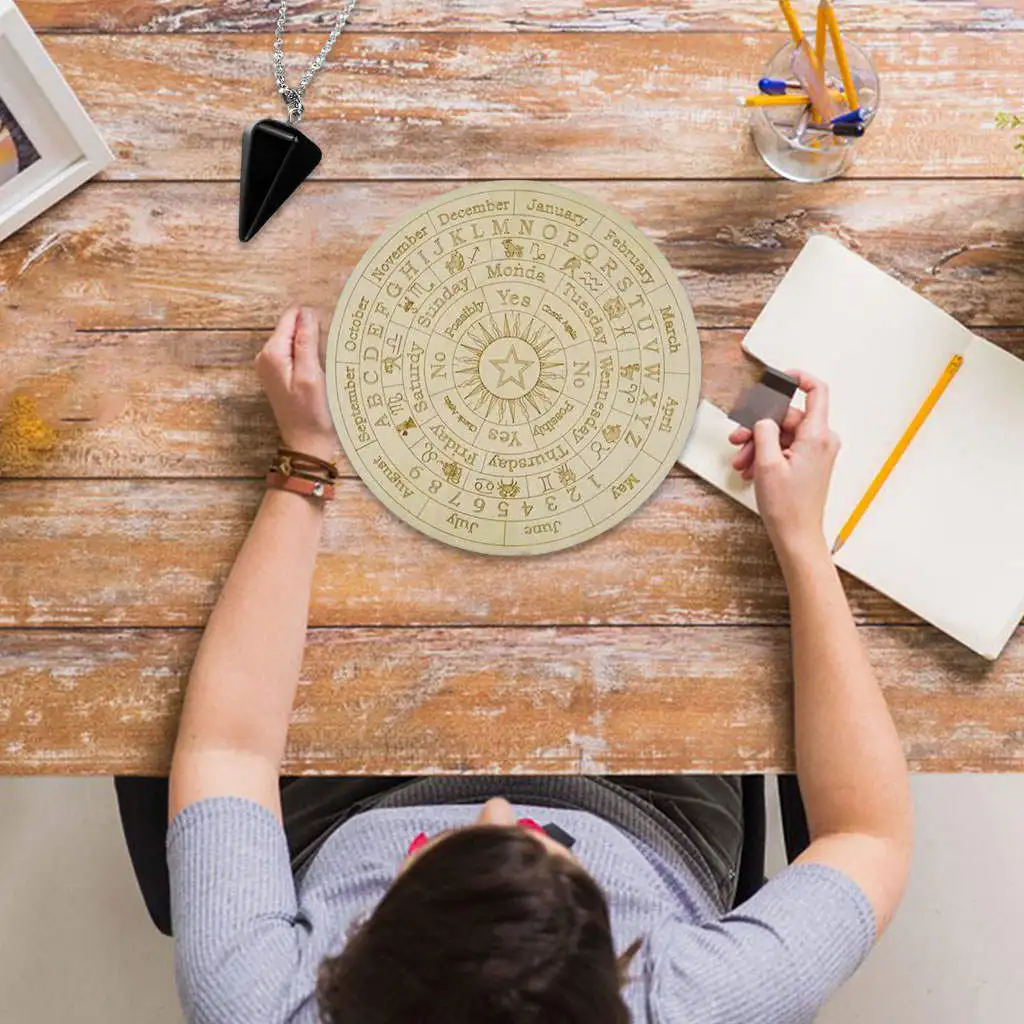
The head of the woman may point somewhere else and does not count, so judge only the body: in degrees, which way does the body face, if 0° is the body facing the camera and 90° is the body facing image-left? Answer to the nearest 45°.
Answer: approximately 180°

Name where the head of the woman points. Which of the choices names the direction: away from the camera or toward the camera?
away from the camera
